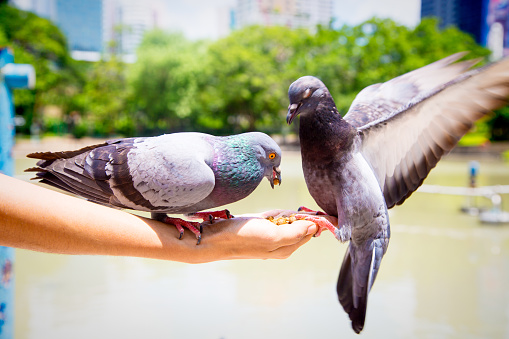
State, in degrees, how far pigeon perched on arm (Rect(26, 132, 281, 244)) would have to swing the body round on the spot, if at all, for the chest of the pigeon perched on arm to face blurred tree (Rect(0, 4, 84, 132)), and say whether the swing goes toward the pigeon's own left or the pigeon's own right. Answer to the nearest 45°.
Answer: approximately 90° to the pigeon's own left

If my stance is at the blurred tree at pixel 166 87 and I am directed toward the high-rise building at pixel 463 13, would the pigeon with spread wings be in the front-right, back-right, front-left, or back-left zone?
back-right

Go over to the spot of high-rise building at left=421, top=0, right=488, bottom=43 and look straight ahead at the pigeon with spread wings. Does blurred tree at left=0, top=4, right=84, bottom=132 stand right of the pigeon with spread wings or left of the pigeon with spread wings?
right

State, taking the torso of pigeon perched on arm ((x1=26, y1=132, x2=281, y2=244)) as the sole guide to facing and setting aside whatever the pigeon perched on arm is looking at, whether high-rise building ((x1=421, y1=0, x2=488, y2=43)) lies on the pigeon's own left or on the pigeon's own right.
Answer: on the pigeon's own left

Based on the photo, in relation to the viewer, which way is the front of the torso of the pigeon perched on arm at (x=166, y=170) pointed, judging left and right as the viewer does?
facing to the right of the viewer

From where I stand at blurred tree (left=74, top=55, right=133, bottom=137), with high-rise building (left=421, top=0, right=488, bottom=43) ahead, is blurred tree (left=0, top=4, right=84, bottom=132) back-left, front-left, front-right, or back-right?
back-left

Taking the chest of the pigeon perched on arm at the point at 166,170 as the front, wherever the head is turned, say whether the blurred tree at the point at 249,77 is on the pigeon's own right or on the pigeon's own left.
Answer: on the pigeon's own left

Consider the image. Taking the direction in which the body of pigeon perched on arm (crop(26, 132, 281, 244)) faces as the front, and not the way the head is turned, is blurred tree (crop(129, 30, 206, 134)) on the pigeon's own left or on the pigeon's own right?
on the pigeon's own left

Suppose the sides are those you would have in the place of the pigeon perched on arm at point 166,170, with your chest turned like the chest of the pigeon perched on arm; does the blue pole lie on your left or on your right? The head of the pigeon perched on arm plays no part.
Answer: on your left
